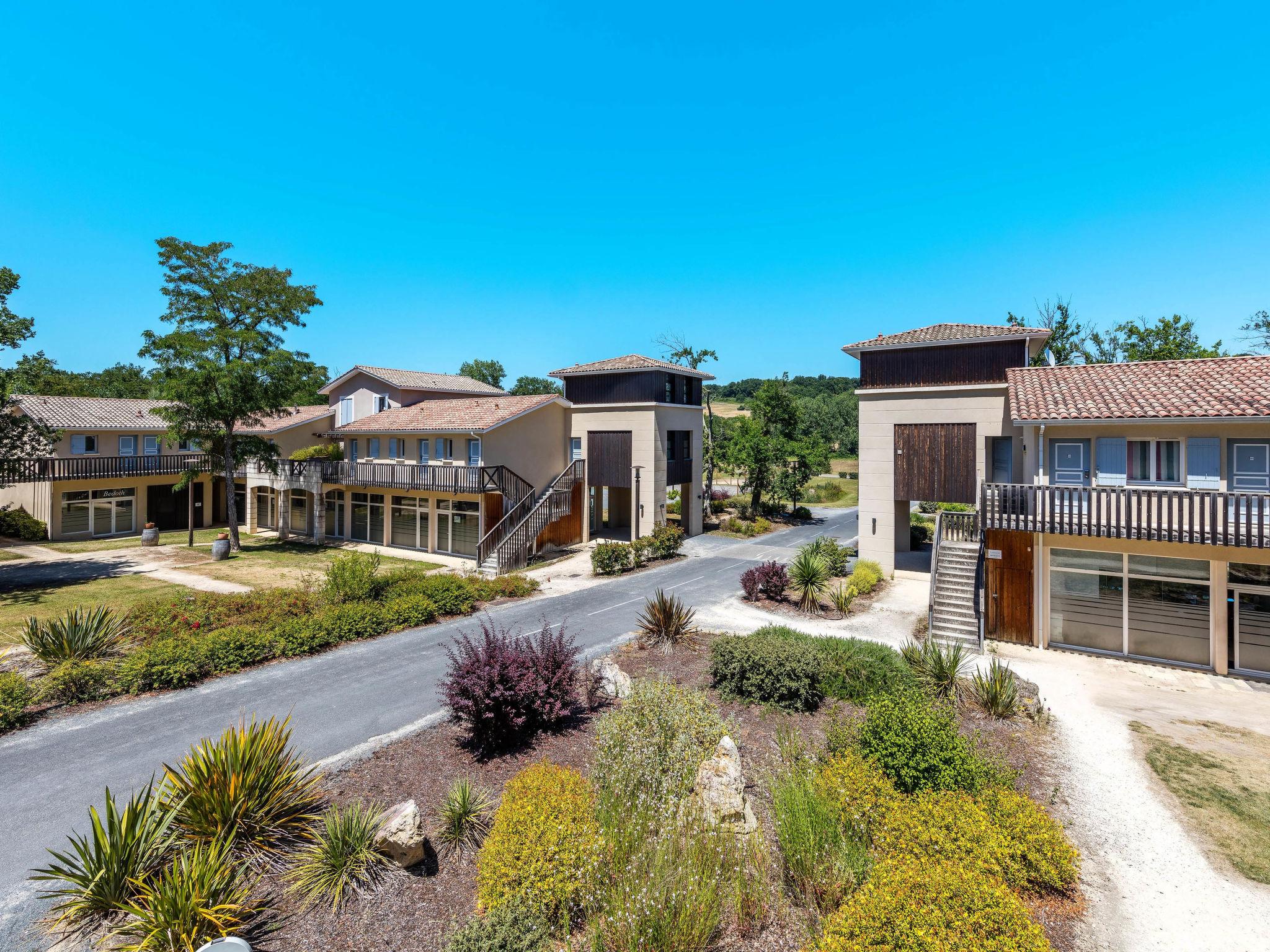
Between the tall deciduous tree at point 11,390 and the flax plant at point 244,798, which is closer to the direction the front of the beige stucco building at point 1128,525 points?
the flax plant

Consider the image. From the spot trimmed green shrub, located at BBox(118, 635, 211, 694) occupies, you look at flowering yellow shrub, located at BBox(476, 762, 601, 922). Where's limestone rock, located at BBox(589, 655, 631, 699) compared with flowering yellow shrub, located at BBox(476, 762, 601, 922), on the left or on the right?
left

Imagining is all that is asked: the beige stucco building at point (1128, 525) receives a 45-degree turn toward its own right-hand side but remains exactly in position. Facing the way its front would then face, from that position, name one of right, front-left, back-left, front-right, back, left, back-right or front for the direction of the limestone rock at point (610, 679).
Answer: front

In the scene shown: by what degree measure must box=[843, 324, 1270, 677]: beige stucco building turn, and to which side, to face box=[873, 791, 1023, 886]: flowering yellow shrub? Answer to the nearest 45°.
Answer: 0° — it already faces it

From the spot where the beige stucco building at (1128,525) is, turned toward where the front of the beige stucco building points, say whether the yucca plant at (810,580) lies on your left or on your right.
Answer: on your right

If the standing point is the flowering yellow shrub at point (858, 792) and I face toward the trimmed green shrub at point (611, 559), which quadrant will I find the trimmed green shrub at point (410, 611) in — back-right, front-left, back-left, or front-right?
front-left

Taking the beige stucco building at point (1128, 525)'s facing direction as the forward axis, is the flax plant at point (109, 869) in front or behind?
in front

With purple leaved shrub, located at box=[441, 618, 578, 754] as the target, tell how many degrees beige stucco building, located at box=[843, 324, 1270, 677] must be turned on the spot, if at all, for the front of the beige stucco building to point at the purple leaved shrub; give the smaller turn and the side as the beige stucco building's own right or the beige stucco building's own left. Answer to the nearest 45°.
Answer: approximately 45° to the beige stucco building's own right

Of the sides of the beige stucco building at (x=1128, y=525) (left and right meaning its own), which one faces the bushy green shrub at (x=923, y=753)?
front

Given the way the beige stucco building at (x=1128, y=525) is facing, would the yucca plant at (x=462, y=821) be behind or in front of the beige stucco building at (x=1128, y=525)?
in front

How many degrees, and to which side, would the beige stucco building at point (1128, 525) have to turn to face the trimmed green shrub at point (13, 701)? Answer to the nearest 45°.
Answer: approximately 45° to its right

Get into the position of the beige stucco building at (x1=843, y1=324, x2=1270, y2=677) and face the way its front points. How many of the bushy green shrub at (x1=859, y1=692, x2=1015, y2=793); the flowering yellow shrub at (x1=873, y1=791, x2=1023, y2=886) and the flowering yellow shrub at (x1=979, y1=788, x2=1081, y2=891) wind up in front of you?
3

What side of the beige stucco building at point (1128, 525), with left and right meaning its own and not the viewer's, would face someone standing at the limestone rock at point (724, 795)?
front

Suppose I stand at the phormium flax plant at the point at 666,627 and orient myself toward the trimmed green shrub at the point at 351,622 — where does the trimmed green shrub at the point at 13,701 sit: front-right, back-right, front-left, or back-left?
front-left

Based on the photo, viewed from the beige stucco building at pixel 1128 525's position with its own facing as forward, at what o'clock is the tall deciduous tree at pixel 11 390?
The tall deciduous tree is roughly at 2 o'clock from the beige stucco building.

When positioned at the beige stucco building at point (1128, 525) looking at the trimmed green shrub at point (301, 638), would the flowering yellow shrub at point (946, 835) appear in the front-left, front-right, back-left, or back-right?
front-left

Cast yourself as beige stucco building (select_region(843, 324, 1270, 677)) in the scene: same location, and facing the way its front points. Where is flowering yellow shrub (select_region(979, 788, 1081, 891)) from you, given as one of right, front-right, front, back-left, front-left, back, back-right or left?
front

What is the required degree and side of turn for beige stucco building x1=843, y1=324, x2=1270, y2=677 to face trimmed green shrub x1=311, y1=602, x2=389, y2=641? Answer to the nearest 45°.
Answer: approximately 45° to its right

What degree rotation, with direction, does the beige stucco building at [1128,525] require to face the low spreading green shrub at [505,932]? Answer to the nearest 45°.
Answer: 0° — it already faces it

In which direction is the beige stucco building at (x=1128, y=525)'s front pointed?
toward the camera
